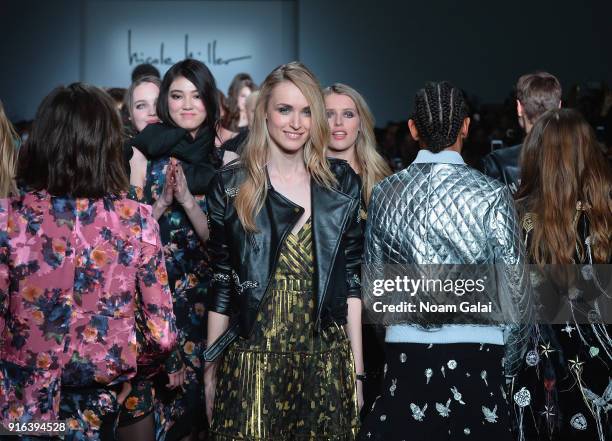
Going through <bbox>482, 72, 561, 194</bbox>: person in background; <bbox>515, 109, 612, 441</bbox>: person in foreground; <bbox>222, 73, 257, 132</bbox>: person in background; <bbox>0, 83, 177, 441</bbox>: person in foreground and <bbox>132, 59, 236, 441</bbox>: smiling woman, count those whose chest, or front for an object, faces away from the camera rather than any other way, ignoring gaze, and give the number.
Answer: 3

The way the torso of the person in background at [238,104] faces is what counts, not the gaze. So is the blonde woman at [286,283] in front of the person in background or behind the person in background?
in front

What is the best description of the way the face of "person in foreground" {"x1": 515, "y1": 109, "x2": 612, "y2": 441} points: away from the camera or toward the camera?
away from the camera

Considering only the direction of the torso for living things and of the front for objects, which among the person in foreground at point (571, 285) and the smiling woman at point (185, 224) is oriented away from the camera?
the person in foreground

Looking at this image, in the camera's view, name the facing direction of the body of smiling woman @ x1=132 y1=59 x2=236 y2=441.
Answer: toward the camera

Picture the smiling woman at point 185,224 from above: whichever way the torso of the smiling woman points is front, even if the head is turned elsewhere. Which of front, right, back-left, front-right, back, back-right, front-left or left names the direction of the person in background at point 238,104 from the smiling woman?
back

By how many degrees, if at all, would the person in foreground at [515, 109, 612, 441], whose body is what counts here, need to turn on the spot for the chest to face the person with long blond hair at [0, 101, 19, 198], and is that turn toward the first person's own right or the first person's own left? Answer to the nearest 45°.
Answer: approximately 90° to the first person's own left

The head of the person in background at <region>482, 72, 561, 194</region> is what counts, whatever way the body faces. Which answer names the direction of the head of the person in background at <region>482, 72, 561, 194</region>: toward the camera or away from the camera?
away from the camera

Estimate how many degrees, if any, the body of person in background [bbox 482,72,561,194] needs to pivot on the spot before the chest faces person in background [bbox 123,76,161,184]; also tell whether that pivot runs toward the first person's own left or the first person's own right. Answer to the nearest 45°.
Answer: approximately 90° to the first person's own left

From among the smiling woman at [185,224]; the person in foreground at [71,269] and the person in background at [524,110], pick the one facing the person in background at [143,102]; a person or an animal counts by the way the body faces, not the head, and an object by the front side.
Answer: the person in foreground at [71,269]

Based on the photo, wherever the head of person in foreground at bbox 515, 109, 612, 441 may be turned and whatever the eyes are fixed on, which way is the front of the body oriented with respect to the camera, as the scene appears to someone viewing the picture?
away from the camera

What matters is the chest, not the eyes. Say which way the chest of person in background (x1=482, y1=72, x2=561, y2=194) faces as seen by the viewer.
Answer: away from the camera

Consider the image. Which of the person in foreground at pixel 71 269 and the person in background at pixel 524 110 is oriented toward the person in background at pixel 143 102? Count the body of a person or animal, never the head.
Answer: the person in foreground at pixel 71 269

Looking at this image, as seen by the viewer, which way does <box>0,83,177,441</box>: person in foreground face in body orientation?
away from the camera
